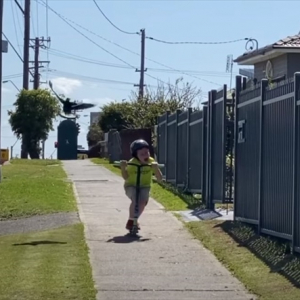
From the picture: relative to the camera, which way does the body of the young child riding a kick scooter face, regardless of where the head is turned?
toward the camera

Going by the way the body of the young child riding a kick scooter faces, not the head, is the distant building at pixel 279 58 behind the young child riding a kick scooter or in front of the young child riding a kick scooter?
behind
